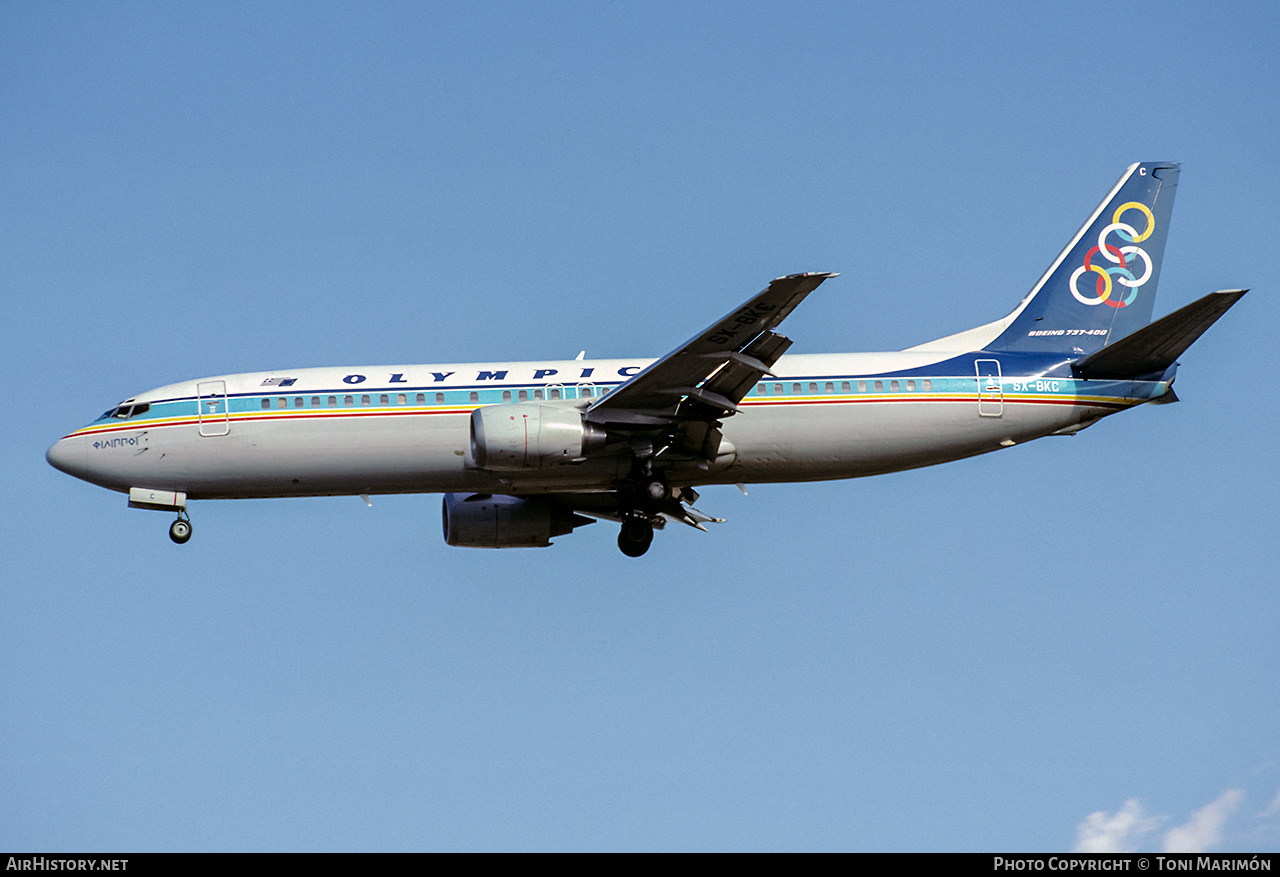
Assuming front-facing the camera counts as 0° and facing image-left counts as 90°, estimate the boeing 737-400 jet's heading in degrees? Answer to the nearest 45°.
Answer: approximately 90°
